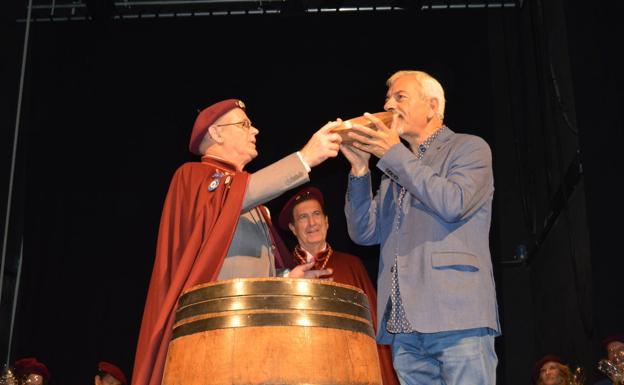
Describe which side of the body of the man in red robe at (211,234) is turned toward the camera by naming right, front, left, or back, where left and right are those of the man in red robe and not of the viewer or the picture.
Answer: right

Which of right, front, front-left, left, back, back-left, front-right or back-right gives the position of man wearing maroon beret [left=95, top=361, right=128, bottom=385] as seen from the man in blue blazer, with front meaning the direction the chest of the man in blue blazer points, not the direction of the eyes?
right

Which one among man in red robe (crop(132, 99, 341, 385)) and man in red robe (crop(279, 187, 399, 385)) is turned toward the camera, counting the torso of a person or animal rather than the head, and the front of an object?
man in red robe (crop(279, 187, 399, 385))

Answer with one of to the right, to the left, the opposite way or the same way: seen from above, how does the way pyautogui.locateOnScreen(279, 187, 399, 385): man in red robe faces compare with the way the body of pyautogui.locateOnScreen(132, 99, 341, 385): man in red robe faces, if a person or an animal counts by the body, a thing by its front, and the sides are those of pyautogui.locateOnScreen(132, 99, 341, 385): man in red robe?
to the right

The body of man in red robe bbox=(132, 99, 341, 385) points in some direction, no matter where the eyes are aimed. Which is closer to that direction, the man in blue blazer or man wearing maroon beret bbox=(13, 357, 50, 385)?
the man in blue blazer

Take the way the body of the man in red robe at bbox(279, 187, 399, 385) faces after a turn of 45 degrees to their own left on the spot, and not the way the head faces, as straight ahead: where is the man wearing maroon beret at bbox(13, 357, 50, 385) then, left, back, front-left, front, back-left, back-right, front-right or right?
back-right

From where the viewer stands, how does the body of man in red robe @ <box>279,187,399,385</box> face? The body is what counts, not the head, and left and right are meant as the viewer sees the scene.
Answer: facing the viewer

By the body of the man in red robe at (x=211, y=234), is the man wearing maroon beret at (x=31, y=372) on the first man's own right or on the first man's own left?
on the first man's own left

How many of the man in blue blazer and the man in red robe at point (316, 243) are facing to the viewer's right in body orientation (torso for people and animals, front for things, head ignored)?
0

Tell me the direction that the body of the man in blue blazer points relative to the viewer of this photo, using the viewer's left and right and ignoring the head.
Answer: facing the viewer and to the left of the viewer

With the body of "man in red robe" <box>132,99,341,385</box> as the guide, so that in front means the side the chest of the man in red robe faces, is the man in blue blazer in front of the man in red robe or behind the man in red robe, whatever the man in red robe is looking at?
in front

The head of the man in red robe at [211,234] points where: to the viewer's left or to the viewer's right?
to the viewer's right

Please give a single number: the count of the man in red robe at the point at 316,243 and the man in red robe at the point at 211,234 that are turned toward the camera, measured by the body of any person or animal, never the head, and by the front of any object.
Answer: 1

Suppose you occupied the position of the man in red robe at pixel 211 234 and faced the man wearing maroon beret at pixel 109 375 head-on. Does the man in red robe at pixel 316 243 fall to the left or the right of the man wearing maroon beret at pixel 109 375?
right

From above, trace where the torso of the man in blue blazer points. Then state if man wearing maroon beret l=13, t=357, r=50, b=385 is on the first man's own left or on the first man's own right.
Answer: on the first man's own right

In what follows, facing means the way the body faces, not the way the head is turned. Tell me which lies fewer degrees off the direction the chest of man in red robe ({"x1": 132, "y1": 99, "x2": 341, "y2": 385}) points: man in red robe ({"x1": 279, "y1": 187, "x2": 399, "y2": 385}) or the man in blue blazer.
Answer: the man in blue blazer
